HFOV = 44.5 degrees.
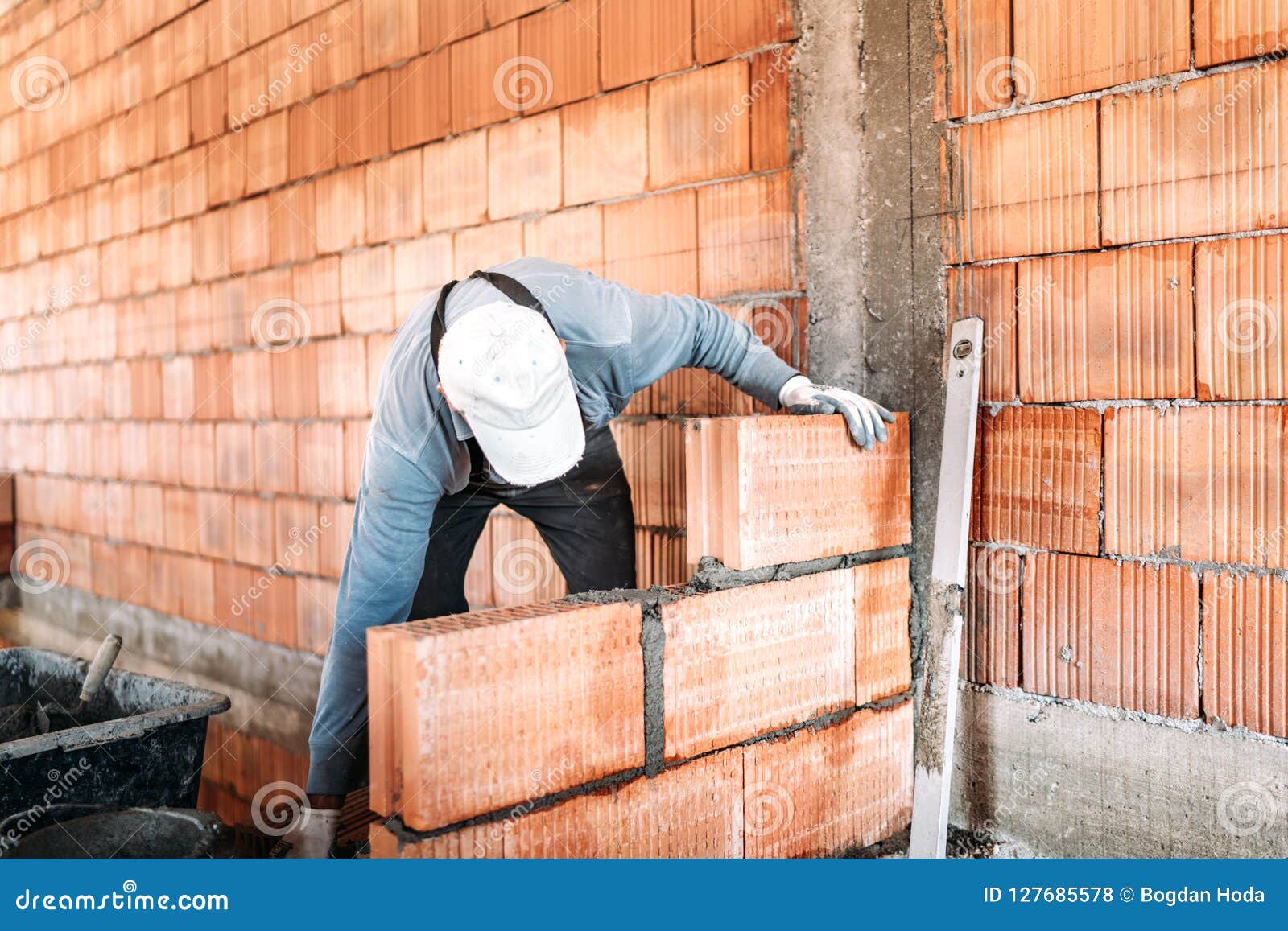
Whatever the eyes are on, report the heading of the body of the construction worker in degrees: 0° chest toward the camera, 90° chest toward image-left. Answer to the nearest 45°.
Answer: approximately 0°

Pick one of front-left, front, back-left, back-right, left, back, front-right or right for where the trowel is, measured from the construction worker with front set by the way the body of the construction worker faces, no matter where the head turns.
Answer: back-right

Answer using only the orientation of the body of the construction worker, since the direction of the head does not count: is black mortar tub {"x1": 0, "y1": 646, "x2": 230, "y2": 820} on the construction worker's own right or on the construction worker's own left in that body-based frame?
on the construction worker's own right
